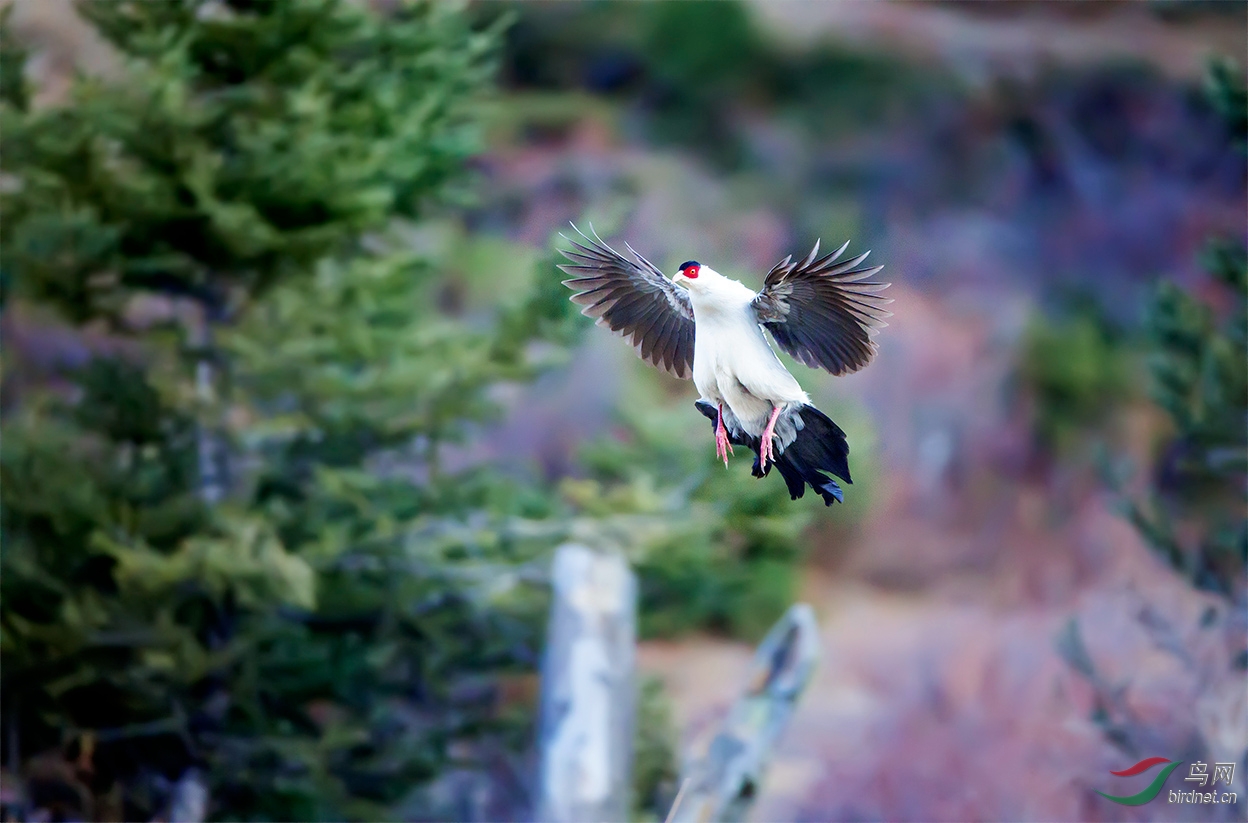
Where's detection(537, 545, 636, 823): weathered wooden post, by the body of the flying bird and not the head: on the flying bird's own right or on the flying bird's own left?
on the flying bird's own right

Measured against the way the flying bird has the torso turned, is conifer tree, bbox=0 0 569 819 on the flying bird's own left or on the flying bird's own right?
on the flying bird's own right

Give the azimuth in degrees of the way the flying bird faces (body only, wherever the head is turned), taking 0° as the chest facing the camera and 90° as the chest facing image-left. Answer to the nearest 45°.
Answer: approximately 45°
